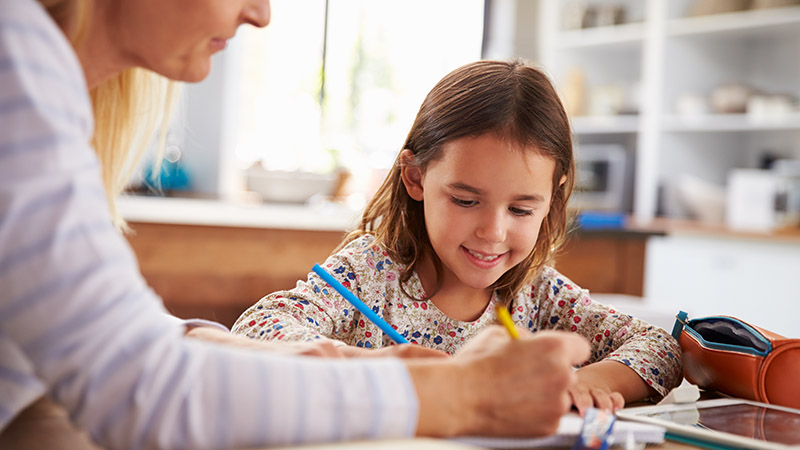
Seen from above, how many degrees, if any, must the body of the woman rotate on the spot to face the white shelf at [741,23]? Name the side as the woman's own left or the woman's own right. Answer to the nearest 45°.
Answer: approximately 45° to the woman's own left

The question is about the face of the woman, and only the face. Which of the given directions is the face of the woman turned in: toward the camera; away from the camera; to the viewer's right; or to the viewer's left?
to the viewer's right

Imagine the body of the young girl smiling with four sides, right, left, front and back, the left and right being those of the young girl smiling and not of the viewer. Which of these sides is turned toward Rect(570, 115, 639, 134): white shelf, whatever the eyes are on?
back

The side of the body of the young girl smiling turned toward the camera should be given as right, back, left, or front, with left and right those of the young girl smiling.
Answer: front

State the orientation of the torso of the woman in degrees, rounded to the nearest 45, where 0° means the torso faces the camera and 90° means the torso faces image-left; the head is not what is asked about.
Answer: approximately 270°

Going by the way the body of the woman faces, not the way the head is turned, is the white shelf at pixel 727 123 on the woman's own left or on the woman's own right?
on the woman's own left

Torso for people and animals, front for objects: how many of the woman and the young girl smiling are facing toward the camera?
1

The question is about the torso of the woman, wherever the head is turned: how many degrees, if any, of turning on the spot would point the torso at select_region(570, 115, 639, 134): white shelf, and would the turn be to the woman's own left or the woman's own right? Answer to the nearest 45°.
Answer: approximately 45° to the woman's own left

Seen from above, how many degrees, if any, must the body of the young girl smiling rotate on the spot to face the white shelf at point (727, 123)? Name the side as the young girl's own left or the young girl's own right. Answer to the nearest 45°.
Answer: approximately 135° to the young girl's own left

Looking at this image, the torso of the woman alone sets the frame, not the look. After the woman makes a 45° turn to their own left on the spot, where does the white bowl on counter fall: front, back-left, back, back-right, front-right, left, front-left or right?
front-left

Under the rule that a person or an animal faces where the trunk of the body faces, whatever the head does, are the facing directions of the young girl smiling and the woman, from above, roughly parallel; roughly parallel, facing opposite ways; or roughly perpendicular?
roughly perpendicular

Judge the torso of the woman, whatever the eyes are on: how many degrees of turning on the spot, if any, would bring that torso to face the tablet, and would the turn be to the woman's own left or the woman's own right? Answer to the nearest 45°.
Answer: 0° — they already face it
